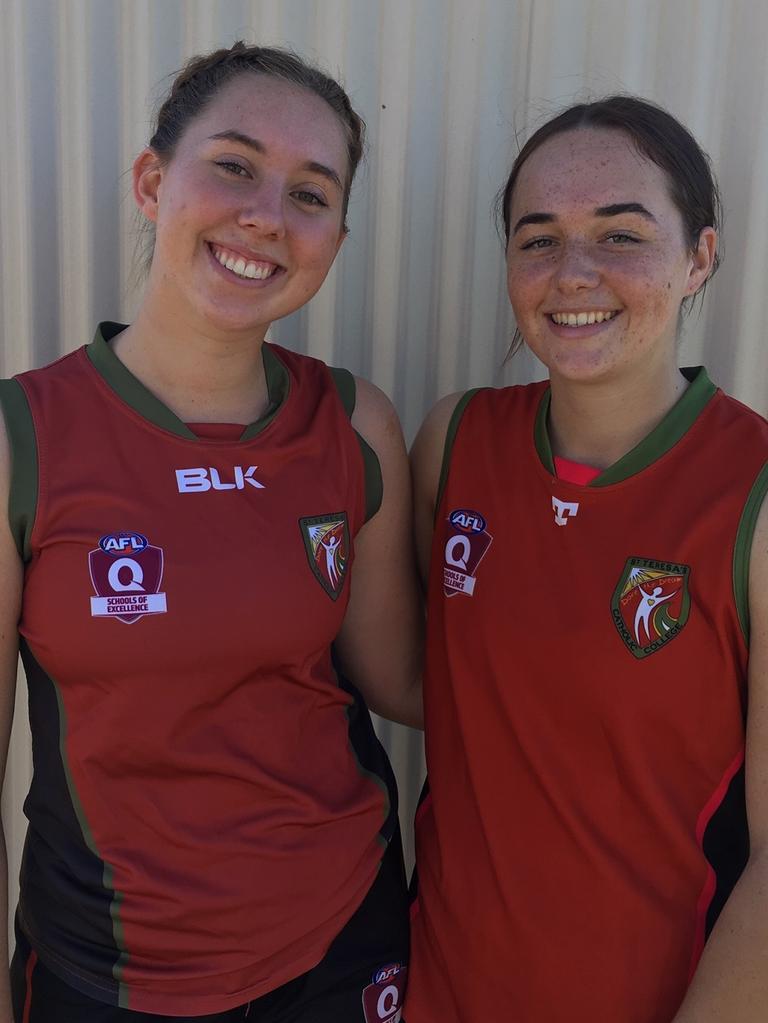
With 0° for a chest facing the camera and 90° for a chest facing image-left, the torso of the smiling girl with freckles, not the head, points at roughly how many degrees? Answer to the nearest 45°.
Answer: approximately 45°
